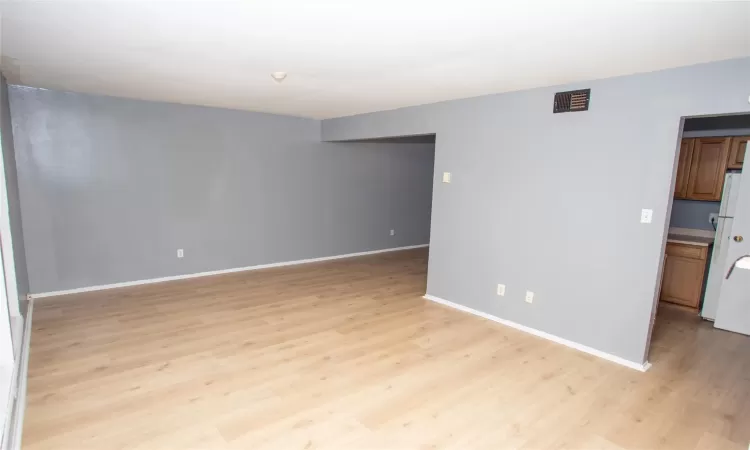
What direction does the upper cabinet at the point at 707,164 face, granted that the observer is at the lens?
facing the viewer

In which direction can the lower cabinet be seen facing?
toward the camera
